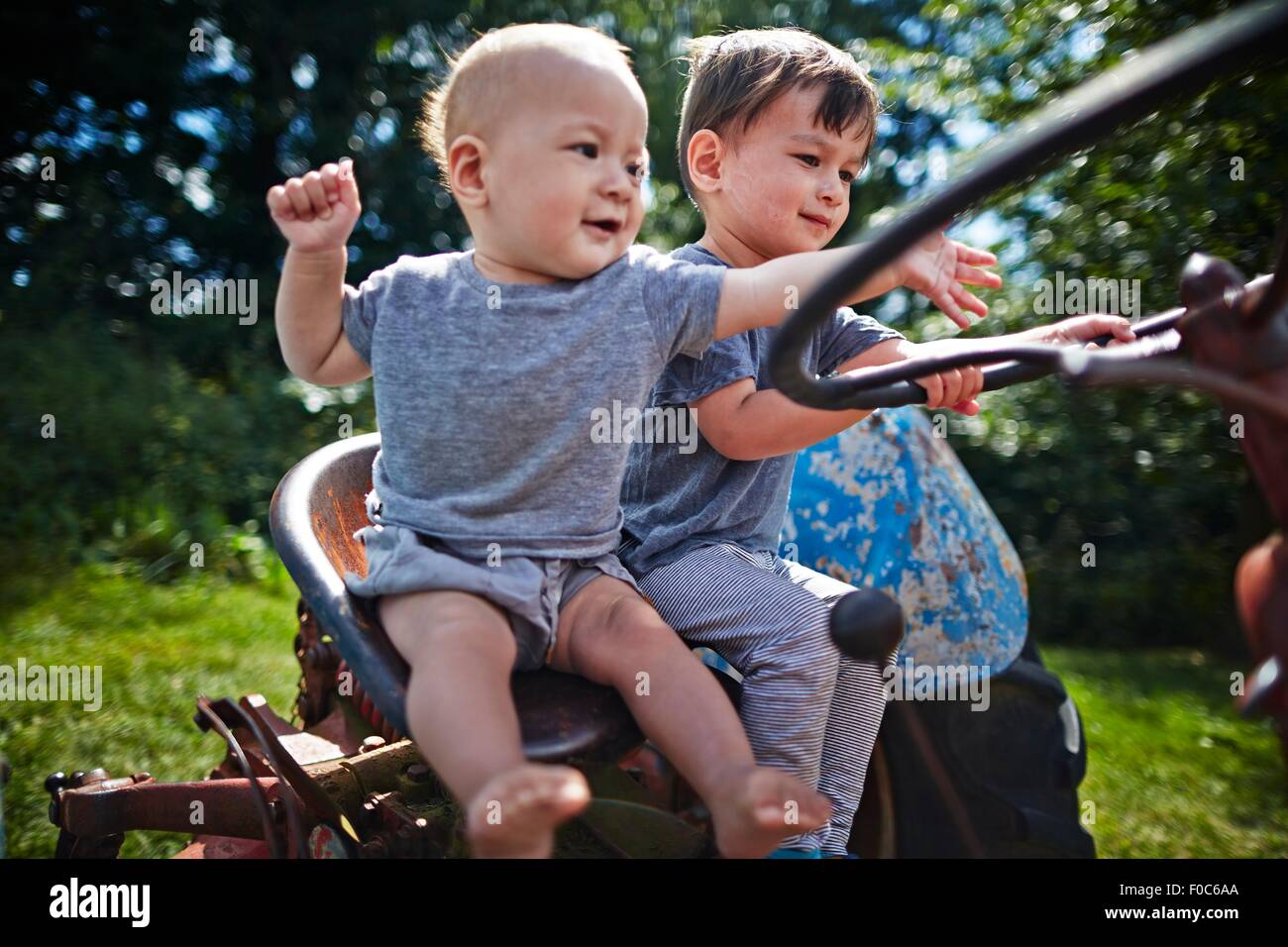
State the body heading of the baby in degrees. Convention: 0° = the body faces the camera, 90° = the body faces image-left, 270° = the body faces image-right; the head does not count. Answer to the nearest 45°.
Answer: approximately 315°

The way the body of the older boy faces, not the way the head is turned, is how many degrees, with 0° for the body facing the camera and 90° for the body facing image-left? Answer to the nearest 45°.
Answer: approximately 315°
